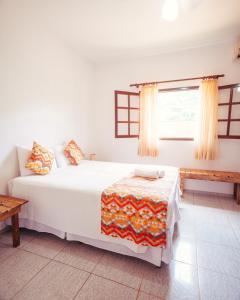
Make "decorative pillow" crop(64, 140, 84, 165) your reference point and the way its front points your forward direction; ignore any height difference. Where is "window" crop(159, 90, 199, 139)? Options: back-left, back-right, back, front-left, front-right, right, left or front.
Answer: front-left

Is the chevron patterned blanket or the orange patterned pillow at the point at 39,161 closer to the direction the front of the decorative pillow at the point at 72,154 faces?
the chevron patterned blanket

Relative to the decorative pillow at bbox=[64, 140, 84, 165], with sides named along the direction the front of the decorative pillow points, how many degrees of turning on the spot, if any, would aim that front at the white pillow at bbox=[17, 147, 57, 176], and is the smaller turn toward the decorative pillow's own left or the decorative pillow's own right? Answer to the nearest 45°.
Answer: approximately 90° to the decorative pillow's own right

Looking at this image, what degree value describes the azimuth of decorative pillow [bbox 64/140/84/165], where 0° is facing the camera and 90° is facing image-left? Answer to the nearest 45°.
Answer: approximately 315°

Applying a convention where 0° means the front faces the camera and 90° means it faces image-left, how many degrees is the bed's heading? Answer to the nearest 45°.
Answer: approximately 315°

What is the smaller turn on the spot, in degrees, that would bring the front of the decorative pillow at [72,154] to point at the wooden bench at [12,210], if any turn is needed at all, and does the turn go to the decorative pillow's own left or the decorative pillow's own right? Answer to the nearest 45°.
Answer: approximately 90° to the decorative pillow's own right

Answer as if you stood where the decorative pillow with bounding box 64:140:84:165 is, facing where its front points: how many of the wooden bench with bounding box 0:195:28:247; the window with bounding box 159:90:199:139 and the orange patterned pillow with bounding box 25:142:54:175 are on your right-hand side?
2

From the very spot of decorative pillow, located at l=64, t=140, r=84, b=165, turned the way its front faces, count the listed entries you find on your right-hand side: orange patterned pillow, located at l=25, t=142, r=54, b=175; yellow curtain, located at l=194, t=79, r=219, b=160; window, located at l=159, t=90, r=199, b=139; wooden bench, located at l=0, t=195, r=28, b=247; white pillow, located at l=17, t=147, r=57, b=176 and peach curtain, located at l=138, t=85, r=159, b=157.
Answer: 3

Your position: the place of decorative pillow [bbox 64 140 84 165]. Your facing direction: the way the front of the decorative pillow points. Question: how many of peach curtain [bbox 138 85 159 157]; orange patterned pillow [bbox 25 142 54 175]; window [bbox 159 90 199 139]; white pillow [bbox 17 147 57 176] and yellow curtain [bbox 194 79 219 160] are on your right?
2

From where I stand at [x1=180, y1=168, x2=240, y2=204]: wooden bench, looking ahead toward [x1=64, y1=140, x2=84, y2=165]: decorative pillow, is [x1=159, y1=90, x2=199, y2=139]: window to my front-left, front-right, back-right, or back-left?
front-right

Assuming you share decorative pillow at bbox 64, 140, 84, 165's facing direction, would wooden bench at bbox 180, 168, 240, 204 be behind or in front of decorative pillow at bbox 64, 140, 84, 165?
in front

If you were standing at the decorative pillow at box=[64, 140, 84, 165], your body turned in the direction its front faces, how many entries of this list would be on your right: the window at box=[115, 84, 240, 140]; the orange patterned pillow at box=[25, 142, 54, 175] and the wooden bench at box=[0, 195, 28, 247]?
2

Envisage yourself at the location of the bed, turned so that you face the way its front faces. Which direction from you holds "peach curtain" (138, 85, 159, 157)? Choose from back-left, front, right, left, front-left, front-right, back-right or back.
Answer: left

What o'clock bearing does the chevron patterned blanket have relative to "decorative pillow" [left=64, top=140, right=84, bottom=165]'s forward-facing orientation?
The chevron patterned blanket is roughly at 1 o'clock from the decorative pillow.
